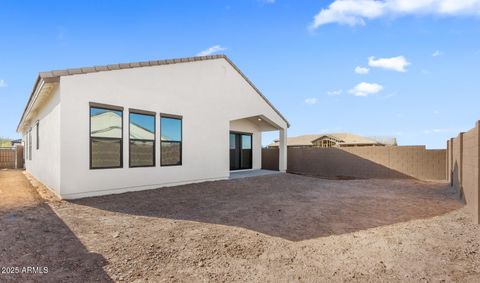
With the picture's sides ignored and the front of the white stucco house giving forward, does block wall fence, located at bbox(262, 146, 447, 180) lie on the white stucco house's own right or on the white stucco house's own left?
on the white stucco house's own right

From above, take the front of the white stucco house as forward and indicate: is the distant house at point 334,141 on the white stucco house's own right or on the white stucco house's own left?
on the white stucco house's own right

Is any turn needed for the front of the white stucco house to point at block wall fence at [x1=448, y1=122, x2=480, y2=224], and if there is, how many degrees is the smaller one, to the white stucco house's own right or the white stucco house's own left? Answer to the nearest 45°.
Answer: approximately 180°

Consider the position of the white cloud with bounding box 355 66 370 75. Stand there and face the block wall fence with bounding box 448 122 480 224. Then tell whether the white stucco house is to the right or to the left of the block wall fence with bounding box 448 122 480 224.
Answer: right

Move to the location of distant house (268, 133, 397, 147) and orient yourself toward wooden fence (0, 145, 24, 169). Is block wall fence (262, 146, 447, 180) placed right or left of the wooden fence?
left

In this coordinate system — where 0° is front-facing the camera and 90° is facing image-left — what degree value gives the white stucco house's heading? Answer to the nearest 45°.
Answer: approximately 135°
